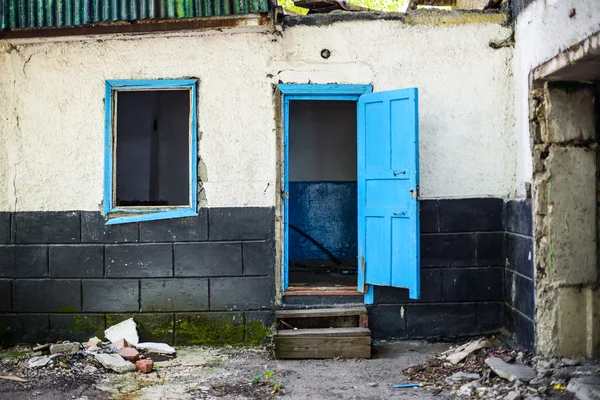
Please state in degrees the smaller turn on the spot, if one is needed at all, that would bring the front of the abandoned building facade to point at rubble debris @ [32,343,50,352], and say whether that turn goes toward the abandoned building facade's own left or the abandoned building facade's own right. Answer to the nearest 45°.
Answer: approximately 90° to the abandoned building facade's own right

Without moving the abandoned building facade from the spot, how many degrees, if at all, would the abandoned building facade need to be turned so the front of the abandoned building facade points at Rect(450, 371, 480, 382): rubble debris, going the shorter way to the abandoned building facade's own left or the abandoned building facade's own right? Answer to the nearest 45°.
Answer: approximately 45° to the abandoned building facade's own left

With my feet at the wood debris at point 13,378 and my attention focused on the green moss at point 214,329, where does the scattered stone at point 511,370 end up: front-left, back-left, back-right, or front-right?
front-right

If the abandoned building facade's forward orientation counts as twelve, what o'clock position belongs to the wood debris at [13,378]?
The wood debris is roughly at 2 o'clock from the abandoned building facade.

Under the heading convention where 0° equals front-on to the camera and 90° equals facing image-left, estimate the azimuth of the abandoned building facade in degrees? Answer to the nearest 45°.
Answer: approximately 0°

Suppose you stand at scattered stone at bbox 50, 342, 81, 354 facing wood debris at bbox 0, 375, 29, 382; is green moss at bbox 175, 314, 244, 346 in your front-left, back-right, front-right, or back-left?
back-left
